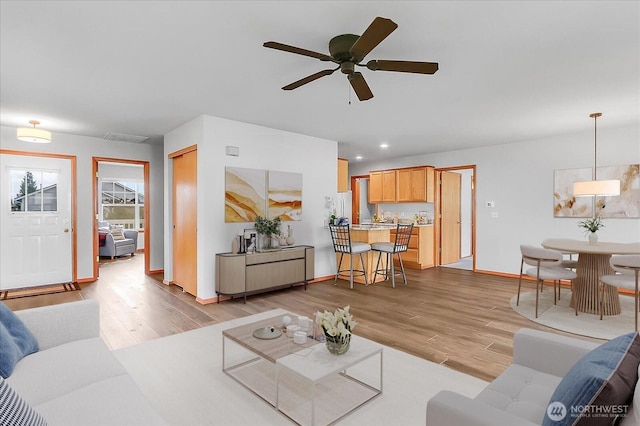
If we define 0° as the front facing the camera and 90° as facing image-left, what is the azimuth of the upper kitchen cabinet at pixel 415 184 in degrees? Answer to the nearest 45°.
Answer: approximately 45°

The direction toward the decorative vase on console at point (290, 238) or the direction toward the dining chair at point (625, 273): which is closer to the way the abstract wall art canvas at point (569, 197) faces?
the dining chair

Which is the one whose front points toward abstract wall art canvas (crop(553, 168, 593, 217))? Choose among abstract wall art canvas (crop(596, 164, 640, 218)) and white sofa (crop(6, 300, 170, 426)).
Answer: the white sofa

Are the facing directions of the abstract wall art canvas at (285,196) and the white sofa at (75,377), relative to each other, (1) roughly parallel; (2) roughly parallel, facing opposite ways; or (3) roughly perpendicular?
roughly perpendicular

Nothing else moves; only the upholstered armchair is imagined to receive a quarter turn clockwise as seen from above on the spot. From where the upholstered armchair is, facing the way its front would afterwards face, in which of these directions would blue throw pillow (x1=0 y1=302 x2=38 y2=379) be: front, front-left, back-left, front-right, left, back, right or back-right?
front-left

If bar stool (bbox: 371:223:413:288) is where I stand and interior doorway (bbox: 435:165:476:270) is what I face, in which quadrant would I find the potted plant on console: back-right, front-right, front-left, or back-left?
back-left

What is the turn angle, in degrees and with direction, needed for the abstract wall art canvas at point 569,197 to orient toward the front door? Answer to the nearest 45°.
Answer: approximately 45° to its right

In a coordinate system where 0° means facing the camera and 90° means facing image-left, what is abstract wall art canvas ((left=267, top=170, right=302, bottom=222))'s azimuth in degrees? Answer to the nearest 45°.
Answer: approximately 315°
